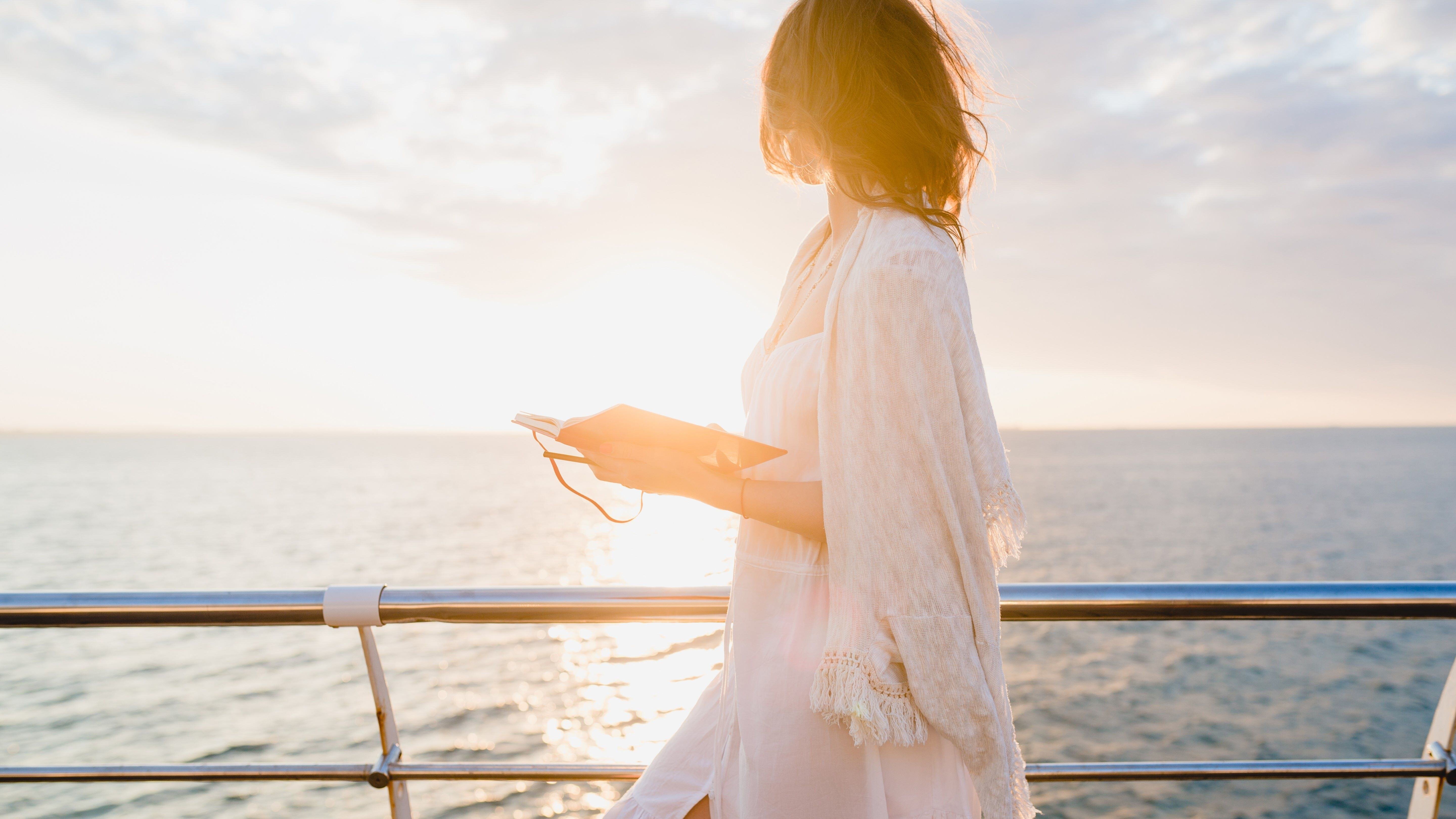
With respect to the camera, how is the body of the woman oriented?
to the viewer's left

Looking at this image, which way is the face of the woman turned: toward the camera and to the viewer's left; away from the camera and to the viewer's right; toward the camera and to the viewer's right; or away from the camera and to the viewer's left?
away from the camera and to the viewer's left
